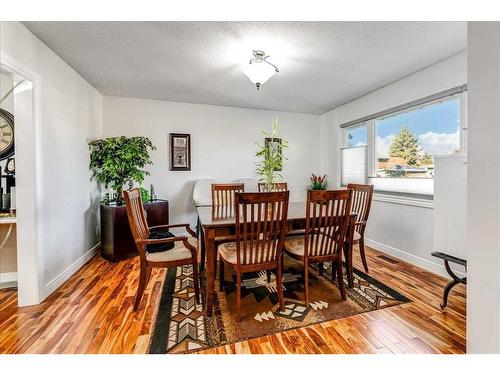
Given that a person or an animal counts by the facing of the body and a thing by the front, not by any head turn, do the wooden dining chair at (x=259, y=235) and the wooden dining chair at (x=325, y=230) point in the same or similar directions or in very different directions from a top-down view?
same or similar directions

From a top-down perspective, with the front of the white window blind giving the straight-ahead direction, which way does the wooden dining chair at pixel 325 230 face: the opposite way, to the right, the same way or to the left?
to the right

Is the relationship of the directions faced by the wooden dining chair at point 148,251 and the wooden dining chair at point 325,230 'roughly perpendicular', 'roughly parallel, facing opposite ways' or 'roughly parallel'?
roughly perpendicular

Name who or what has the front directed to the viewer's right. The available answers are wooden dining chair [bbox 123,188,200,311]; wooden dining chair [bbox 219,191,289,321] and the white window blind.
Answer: wooden dining chair [bbox 123,188,200,311]

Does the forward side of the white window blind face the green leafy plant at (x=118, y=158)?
yes

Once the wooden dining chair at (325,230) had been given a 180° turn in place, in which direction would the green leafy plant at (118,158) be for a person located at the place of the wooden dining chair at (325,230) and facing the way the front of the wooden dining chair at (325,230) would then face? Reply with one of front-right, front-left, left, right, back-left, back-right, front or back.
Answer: back-right

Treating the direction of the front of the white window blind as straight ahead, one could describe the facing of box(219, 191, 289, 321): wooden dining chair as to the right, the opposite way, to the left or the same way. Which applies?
to the right

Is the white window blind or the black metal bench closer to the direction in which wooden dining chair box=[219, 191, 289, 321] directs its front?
the white window blind

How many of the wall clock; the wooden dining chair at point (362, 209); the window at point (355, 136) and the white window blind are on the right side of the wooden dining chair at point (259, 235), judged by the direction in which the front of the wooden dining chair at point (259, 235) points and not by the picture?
3

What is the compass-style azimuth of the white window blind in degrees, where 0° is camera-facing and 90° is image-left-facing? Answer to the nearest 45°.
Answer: approximately 45°

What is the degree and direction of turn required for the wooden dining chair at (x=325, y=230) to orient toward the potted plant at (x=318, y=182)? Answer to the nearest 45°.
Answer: approximately 45° to its right

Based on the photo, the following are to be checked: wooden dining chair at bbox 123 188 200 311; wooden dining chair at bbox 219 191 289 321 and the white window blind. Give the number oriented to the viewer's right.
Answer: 1

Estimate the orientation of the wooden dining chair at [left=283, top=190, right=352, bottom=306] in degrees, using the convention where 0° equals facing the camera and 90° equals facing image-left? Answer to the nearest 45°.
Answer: approximately 135°

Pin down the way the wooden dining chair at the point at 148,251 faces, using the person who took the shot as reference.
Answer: facing to the right of the viewer

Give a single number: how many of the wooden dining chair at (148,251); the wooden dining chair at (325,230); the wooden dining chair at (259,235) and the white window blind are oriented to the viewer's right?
1

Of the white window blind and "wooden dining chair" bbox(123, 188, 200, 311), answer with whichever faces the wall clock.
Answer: the white window blind
